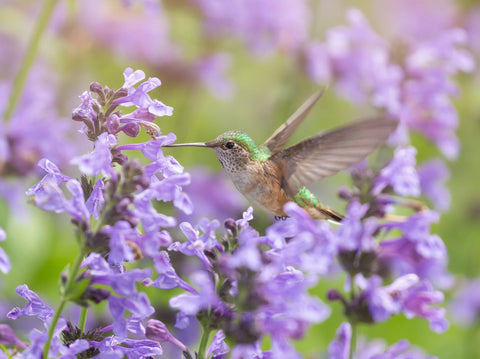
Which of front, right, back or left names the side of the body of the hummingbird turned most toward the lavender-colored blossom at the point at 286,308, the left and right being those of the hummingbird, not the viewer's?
left

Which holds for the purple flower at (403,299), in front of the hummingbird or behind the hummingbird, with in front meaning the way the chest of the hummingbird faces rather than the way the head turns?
behind

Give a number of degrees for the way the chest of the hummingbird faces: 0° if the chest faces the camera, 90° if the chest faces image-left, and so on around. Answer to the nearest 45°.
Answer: approximately 90°

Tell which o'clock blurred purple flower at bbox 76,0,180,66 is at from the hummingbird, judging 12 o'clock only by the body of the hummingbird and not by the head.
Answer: The blurred purple flower is roughly at 2 o'clock from the hummingbird.

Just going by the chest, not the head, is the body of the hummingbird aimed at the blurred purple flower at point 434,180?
no

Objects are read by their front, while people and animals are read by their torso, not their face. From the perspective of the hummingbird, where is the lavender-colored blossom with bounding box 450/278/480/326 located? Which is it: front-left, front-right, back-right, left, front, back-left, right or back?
back-right

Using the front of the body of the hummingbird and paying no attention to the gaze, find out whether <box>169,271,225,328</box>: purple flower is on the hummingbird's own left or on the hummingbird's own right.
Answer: on the hummingbird's own left
